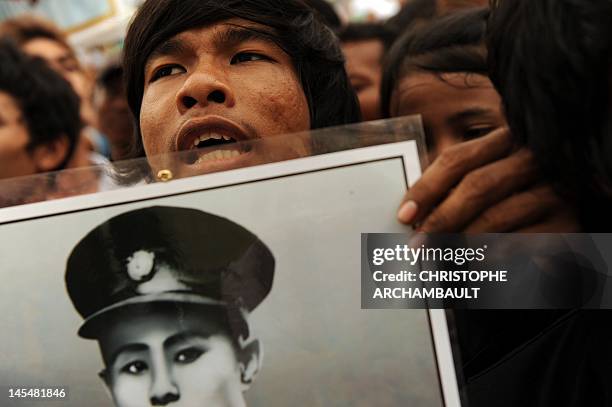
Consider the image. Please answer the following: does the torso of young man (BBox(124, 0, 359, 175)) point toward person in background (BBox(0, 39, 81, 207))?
no

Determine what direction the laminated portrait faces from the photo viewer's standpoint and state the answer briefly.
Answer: facing the viewer

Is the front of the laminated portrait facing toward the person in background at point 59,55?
no

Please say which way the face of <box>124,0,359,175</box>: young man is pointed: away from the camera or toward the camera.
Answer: toward the camera

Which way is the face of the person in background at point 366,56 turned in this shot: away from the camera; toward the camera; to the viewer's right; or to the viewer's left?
toward the camera

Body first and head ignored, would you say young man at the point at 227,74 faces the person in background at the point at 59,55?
no

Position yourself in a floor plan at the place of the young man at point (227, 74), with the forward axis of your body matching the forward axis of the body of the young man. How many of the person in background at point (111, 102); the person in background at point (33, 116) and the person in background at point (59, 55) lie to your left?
0

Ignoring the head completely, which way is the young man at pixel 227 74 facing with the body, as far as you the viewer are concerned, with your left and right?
facing the viewer and to the left of the viewer

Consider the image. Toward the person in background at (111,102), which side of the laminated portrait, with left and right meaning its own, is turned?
back

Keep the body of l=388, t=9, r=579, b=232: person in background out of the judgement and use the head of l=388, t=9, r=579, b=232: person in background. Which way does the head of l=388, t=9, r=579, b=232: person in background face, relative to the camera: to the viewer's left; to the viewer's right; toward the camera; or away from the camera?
toward the camera
